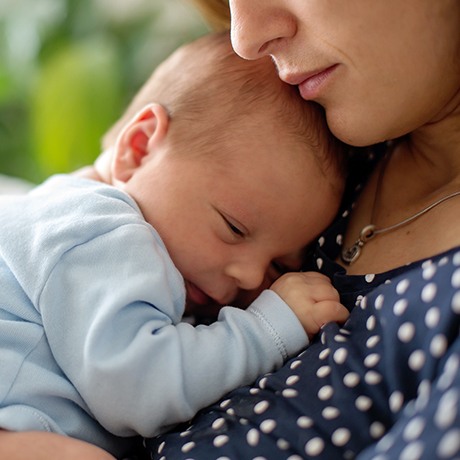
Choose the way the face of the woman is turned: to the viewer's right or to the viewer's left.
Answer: to the viewer's left

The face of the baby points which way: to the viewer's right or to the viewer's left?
to the viewer's right

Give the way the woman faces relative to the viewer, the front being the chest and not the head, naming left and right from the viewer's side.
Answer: facing the viewer and to the left of the viewer
